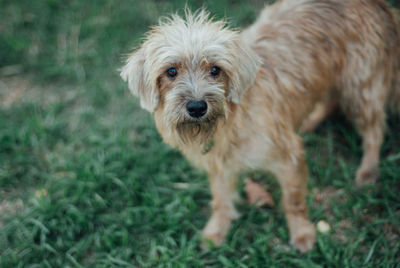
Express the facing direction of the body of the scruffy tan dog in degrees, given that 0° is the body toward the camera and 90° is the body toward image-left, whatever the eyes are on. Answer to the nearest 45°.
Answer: approximately 45°
